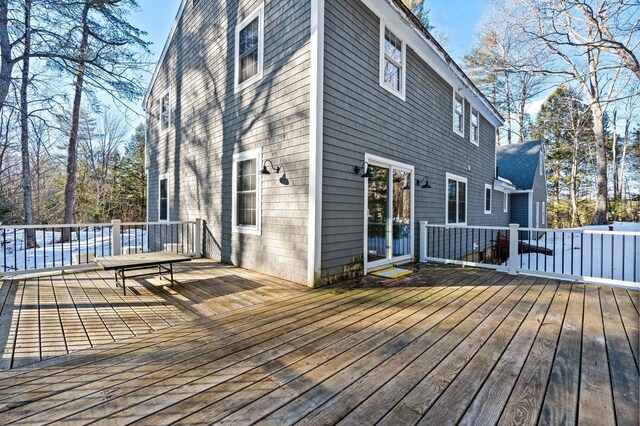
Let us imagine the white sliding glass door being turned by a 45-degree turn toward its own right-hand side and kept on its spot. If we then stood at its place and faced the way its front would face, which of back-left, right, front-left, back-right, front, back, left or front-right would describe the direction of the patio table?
front-right

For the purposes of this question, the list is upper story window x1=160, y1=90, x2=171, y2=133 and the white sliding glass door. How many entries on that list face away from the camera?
0

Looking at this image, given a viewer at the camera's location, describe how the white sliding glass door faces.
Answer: facing the viewer and to the right of the viewer

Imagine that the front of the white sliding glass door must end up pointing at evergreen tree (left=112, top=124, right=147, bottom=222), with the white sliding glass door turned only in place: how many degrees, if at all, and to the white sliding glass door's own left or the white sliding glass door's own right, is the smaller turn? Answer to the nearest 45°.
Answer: approximately 180°

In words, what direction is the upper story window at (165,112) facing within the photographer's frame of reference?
facing the viewer and to the left of the viewer

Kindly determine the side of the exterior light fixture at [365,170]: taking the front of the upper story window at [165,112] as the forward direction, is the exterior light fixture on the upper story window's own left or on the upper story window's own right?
on the upper story window's own left

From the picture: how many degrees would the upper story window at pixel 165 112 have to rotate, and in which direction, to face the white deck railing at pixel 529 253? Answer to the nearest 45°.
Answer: approximately 90° to its left

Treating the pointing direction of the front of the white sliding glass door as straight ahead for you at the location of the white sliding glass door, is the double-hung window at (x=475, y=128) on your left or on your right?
on your left

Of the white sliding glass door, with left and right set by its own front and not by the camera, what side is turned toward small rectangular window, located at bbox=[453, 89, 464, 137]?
left

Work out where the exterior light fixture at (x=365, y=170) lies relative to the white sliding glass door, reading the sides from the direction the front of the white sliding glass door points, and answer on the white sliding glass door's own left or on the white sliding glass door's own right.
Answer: on the white sliding glass door's own right

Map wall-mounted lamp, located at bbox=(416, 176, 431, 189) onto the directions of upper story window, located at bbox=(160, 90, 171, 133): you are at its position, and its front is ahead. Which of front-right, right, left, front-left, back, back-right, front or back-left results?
left

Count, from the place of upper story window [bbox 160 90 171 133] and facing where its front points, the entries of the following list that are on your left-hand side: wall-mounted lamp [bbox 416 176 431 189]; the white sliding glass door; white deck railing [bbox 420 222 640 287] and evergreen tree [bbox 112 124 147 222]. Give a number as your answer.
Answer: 3

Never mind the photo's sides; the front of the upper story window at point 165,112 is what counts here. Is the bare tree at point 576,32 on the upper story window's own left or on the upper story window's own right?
on the upper story window's own left

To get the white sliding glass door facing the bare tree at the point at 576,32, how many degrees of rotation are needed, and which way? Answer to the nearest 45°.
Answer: approximately 90° to its left

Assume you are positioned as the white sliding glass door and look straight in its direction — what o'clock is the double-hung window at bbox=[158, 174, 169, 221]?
The double-hung window is roughly at 5 o'clock from the white sliding glass door.
